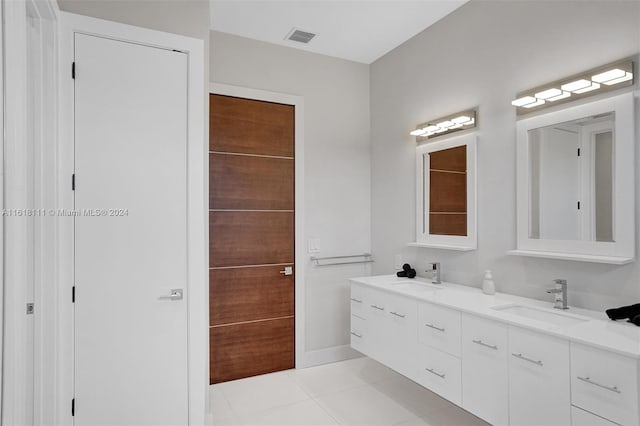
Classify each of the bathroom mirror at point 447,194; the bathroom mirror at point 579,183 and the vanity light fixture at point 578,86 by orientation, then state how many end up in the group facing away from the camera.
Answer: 0

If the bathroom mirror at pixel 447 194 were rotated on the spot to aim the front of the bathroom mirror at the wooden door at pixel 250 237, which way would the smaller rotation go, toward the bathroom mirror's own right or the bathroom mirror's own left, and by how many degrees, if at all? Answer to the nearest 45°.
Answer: approximately 45° to the bathroom mirror's own right

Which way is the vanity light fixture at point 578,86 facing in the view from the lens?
facing the viewer and to the left of the viewer

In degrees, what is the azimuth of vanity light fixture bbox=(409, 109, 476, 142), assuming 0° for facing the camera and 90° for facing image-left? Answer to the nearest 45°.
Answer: approximately 45°

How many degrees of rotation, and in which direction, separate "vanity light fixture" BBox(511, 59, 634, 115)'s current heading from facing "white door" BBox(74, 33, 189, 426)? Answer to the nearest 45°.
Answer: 0° — it already faces it

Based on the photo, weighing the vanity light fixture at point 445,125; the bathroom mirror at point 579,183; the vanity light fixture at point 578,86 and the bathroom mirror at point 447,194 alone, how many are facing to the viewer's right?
0

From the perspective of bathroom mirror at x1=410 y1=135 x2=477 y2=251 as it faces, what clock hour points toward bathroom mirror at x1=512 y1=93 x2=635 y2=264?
bathroom mirror at x1=512 y1=93 x2=635 y2=264 is roughly at 9 o'clock from bathroom mirror at x1=410 y1=135 x2=477 y2=251.
